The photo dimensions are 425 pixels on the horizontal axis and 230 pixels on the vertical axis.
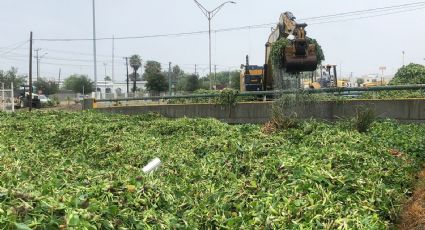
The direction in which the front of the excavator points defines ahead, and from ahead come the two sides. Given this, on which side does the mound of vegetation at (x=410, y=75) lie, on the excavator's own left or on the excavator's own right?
on the excavator's own left

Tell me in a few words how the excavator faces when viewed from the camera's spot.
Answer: facing the viewer and to the right of the viewer

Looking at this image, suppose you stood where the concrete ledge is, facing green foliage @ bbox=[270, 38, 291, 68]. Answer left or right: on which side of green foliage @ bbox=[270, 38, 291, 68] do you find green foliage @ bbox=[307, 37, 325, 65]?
right
